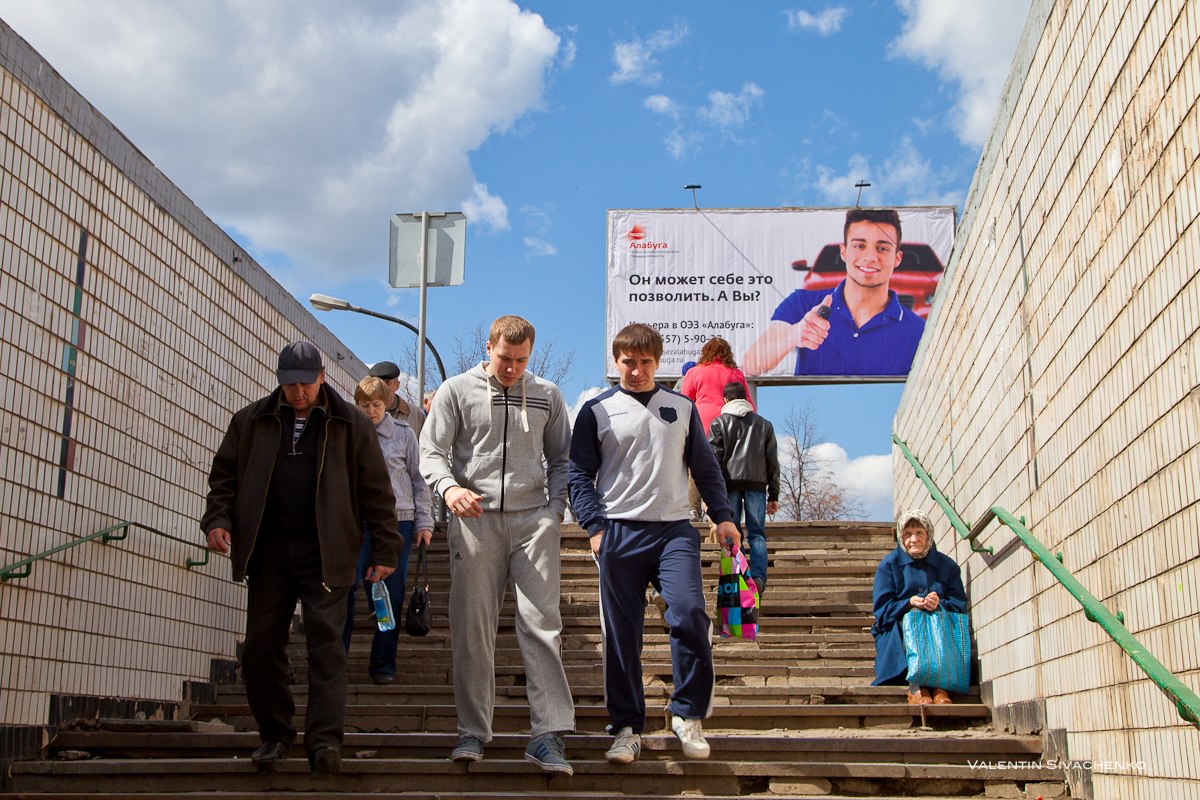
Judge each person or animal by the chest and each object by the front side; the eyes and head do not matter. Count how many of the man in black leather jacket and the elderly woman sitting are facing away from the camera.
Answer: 1

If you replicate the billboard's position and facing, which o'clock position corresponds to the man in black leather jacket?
The man in black leather jacket is roughly at 12 o'clock from the billboard.

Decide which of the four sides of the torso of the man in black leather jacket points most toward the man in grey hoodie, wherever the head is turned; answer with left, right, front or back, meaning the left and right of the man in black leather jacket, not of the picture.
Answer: back

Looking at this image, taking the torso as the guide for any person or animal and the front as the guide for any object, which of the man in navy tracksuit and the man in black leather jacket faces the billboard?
the man in black leather jacket

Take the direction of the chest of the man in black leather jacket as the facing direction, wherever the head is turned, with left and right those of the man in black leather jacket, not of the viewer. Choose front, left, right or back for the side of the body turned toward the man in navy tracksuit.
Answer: back

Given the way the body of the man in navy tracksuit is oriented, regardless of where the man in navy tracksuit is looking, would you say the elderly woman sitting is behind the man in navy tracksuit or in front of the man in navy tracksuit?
behind

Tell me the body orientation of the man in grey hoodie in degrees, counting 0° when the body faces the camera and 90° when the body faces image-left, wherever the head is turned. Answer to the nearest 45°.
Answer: approximately 0°

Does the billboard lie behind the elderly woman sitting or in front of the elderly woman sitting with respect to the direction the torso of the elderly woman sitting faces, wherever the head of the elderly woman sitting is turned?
behind
